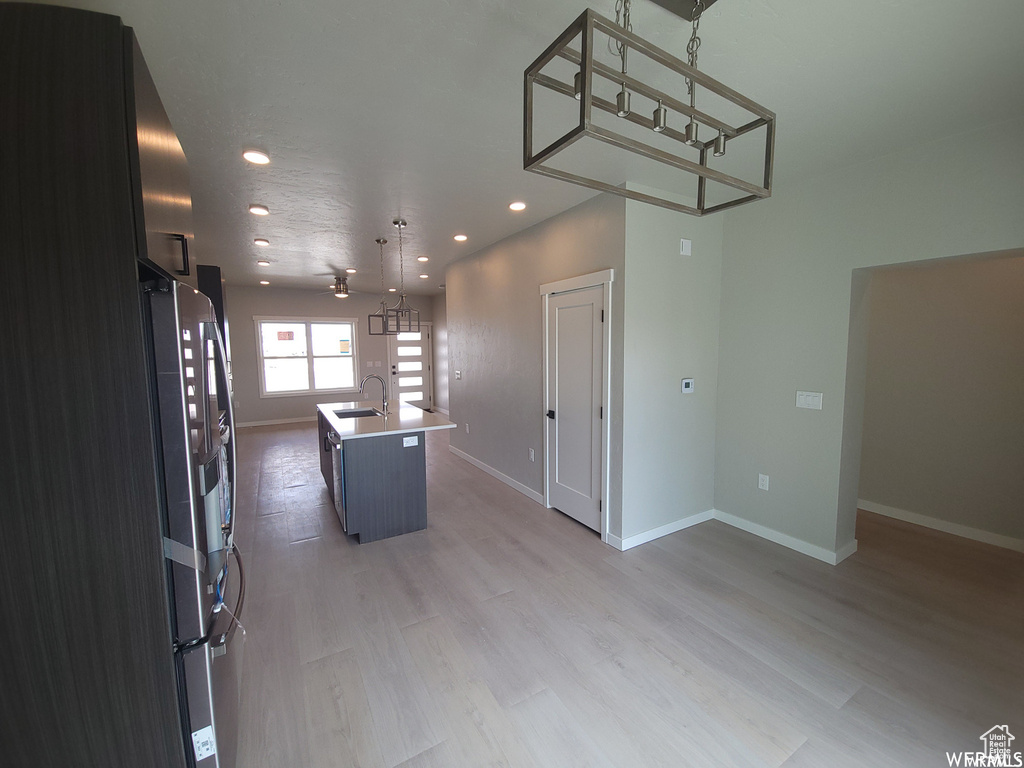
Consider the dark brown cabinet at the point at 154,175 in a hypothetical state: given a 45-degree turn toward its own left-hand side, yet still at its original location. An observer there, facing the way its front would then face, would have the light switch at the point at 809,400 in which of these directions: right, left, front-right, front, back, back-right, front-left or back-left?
front-right

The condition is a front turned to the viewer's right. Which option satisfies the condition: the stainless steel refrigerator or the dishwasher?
the stainless steel refrigerator

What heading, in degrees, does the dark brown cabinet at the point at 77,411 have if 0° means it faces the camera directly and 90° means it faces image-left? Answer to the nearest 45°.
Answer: approximately 270°

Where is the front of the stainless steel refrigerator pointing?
to the viewer's right

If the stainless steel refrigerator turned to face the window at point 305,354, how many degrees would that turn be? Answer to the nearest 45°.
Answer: approximately 90° to its left

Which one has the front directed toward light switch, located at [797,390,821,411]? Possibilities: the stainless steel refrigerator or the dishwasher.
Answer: the stainless steel refrigerator

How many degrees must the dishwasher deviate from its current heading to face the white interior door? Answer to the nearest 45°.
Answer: approximately 180°

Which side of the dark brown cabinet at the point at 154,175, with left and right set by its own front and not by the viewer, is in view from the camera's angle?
right

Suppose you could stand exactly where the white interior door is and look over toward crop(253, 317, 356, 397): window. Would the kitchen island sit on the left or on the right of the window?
left
